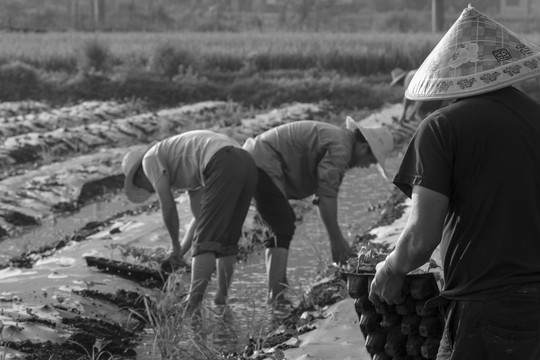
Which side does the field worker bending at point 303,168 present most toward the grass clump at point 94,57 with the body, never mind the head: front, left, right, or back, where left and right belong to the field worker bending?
left

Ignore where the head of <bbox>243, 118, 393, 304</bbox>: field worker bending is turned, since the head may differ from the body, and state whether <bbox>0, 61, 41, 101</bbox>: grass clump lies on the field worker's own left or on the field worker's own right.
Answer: on the field worker's own left

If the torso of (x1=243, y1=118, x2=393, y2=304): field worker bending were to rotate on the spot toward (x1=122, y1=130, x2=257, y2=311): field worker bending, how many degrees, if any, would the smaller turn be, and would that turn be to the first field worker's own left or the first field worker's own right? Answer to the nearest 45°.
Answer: approximately 135° to the first field worker's own right

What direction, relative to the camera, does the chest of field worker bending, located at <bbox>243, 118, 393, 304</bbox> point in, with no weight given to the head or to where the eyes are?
to the viewer's right

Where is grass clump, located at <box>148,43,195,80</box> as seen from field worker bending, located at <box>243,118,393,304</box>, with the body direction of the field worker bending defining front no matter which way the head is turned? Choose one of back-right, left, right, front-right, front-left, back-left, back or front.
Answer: left

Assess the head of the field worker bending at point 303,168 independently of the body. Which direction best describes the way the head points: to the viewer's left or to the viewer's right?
to the viewer's right
